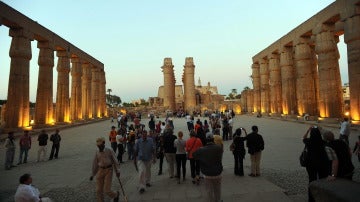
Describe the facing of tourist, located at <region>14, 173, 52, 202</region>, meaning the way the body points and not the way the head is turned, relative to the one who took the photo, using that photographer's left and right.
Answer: facing to the right of the viewer

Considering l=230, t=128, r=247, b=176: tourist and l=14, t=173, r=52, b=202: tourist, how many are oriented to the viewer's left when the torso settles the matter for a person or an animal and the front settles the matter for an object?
0

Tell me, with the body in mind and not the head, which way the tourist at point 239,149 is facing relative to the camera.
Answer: away from the camera

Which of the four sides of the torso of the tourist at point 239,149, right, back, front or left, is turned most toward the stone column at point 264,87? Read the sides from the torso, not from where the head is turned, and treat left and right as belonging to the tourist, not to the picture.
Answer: front

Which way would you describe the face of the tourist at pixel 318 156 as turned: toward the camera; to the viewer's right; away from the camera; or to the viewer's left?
away from the camera

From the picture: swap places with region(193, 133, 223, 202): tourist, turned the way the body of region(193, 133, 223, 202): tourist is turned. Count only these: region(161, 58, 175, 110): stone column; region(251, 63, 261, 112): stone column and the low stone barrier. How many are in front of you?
2

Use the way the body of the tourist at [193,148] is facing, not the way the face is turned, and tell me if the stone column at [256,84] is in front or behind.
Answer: in front

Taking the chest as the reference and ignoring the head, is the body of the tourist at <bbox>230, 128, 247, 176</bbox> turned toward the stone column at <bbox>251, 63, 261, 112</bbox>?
yes

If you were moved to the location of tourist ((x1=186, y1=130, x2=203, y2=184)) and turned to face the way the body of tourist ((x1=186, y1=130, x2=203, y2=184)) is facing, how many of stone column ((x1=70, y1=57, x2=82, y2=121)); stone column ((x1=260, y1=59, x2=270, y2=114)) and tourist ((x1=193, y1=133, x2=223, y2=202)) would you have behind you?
1

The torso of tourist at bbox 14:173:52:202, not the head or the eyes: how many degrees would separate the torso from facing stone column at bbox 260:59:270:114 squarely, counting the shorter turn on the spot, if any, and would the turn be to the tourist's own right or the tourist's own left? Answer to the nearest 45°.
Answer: approximately 45° to the tourist's own left

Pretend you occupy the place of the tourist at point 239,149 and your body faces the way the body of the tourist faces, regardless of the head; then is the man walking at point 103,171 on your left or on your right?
on your left

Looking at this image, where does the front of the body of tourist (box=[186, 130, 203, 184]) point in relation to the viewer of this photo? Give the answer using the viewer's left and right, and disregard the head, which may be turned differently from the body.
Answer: facing away from the viewer

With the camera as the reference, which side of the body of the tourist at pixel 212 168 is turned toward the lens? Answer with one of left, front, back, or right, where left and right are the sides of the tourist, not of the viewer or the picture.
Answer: back

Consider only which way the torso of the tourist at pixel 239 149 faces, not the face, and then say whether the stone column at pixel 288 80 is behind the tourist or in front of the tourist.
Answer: in front
